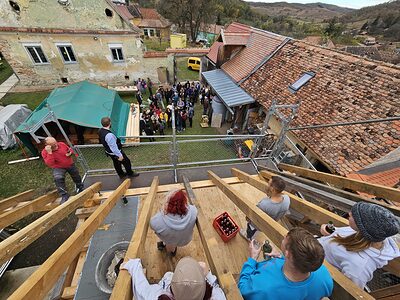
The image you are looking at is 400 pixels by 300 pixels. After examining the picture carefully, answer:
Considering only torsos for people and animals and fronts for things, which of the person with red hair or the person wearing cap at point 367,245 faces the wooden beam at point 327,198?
the person wearing cap

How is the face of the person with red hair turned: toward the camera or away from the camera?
away from the camera

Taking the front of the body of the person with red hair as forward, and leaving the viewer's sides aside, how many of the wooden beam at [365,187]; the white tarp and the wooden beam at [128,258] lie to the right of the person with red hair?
1

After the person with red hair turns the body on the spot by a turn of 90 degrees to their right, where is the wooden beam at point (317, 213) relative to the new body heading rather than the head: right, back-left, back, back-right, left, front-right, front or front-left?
front

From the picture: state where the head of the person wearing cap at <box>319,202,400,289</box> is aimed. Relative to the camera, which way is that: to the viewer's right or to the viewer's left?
to the viewer's left

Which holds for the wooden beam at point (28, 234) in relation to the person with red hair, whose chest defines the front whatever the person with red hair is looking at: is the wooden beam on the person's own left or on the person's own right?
on the person's own left

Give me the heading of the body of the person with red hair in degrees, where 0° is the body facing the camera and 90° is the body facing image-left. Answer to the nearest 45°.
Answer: approximately 180°

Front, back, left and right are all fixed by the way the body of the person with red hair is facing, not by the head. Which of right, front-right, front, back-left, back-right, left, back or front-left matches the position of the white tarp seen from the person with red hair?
front-left

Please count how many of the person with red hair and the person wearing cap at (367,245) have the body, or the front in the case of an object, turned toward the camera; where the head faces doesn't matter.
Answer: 0

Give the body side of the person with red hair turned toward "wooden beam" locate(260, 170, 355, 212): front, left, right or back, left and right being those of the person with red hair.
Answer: right

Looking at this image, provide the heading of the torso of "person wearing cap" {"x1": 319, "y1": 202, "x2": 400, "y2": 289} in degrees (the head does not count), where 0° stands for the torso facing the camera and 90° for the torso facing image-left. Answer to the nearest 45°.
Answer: approximately 135°

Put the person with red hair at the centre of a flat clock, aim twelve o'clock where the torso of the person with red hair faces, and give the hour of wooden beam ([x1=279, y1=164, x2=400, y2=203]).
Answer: The wooden beam is roughly at 3 o'clock from the person with red hair.

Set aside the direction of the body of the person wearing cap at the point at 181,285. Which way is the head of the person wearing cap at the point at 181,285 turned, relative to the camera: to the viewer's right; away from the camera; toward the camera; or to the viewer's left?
away from the camera

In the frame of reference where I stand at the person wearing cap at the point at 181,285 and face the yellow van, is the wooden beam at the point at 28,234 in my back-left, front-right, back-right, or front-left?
front-left

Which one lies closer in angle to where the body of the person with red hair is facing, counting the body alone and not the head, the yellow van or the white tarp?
the yellow van
